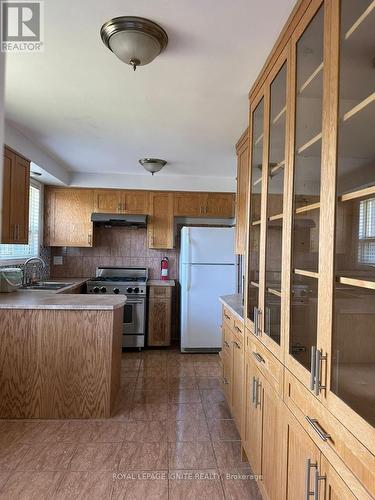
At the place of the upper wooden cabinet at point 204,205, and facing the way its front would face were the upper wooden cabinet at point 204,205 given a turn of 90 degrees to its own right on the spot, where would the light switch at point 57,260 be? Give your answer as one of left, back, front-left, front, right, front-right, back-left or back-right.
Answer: front

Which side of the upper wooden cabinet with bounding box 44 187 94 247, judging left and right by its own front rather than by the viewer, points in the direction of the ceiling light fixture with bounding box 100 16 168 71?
front

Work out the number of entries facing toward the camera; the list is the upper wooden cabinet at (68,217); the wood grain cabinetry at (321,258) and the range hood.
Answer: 2

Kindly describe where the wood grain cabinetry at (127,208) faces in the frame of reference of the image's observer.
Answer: facing the viewer

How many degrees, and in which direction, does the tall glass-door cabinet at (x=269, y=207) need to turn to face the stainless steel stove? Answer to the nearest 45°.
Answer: approximately 45° to its right

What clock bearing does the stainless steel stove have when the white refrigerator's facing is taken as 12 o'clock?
The stainless steel stove is roughly at 3 o'clock from the white refrigerator.

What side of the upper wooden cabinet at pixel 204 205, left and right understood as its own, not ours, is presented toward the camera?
front

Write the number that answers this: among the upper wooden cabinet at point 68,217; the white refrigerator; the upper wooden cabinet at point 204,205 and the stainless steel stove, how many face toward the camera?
4

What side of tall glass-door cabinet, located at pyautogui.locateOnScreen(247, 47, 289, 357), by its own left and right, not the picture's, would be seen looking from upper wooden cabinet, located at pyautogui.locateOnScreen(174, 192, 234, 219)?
right

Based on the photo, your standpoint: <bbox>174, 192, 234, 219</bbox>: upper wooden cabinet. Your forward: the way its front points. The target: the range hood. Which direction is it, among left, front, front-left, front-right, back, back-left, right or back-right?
right

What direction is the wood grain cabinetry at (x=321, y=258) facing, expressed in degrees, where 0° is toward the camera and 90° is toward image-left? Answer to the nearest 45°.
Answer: approximately 90°

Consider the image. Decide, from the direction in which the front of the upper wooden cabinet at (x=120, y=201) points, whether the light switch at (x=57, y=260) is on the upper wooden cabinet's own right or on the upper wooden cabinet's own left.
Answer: on the upper wooden cabinet's own right

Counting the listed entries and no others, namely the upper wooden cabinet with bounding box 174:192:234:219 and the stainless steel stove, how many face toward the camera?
2

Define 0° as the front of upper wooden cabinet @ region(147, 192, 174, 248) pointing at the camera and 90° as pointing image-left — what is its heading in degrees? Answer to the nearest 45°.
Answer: approximately 0°

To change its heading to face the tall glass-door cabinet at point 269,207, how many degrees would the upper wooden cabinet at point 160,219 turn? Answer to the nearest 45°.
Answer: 0° — it already faces it

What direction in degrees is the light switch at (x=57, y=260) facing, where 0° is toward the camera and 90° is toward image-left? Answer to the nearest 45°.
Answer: approximately 0°

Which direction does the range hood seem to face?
toward the camera
